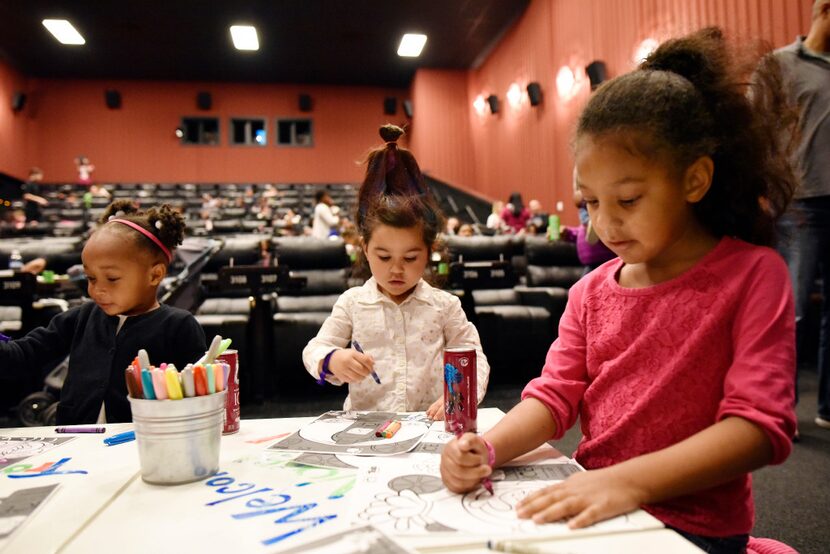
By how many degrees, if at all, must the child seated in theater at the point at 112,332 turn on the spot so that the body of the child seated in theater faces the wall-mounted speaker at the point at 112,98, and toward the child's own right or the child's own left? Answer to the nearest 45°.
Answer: approximately 135° to the child's own right

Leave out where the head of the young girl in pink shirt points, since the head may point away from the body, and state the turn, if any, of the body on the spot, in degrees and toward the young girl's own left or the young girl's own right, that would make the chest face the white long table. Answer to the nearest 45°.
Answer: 0° — they already face it

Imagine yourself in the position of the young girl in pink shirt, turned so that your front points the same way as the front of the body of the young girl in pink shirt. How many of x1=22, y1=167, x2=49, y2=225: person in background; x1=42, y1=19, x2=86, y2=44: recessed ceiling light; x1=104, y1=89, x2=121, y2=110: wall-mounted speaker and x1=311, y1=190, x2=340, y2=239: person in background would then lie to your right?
4

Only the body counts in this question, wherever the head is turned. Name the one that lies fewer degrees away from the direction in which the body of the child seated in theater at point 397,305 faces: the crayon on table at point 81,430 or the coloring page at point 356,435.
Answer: the coloring page

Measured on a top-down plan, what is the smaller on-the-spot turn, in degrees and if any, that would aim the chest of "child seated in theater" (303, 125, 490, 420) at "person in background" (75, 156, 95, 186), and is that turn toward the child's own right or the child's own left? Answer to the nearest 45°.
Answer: approximately 135° to the child's own right

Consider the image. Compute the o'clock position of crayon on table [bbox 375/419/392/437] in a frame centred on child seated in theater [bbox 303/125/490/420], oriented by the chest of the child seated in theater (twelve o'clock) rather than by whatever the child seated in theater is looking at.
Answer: The crayon on table is roughly at 12 o'clock from the child seated in theater.

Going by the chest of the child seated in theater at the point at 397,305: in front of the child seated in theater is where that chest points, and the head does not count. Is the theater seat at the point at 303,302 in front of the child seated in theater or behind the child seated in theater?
behind
